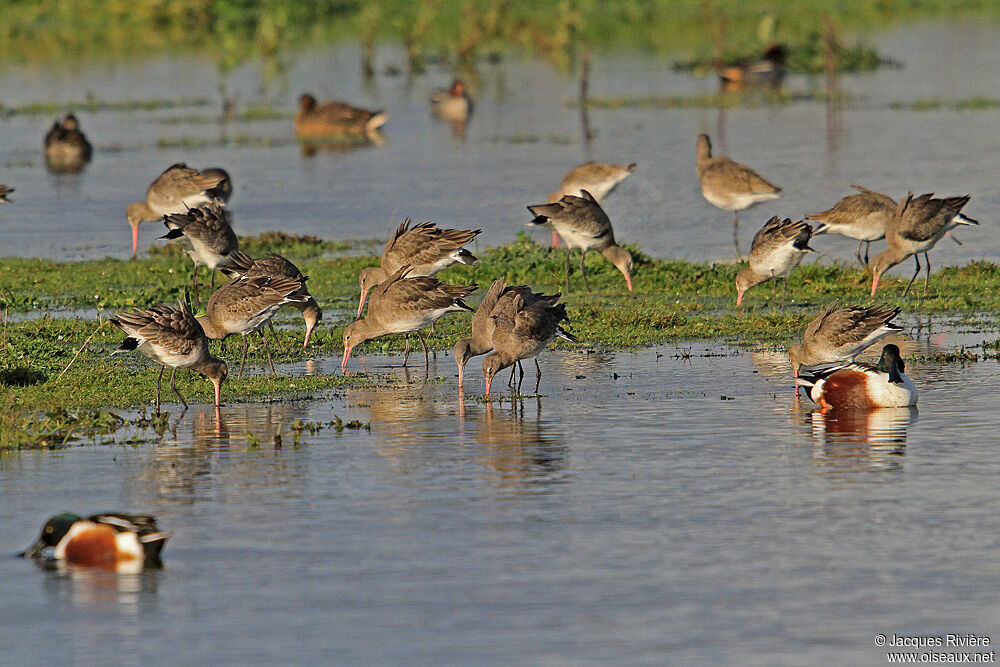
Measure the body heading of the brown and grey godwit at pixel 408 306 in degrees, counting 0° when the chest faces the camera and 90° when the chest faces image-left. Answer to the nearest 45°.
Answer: approximately 90°

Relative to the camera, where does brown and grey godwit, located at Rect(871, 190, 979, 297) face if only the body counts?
to the viewer's left

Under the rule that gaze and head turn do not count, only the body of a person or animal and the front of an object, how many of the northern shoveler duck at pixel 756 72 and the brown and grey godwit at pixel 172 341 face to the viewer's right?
2

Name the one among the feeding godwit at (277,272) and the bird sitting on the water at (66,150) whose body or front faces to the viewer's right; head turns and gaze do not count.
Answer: the feeding godwit

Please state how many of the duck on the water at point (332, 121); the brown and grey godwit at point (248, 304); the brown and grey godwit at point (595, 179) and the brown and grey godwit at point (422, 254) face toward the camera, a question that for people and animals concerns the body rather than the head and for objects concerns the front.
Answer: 0

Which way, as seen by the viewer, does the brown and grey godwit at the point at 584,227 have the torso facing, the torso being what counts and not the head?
to the viewer's right

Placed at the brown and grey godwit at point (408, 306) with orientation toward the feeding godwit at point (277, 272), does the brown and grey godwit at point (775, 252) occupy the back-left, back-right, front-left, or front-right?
back-right

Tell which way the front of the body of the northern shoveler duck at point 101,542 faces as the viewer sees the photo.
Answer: to the viewer's left

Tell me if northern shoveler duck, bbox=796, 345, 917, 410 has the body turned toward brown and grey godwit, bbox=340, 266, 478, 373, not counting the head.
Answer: no

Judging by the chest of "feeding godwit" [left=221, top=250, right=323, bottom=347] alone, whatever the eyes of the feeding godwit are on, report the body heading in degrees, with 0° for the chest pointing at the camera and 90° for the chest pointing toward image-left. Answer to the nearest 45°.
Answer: approximately 270°

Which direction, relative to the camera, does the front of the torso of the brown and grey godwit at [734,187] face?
to the viewer's left

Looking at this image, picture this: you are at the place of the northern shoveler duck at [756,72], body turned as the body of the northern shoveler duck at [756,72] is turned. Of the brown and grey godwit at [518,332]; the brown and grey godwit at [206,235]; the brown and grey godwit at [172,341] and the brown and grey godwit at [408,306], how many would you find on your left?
0

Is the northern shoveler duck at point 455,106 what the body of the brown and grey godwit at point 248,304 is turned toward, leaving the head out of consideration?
no

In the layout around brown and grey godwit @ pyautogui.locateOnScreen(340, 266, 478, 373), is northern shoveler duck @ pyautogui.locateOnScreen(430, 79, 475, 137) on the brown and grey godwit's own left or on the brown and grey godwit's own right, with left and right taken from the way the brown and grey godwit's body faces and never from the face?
on the brown and grey godwit's own right

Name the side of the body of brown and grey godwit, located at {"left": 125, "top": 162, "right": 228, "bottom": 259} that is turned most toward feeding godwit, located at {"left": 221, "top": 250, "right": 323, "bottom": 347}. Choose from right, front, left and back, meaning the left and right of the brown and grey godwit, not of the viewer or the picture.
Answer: left

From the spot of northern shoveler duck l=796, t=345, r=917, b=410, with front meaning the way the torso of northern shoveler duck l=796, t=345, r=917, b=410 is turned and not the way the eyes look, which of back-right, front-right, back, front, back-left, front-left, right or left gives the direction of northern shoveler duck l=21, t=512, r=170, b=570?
back-right

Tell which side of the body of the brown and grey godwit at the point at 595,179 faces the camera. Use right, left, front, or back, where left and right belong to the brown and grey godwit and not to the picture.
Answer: left
